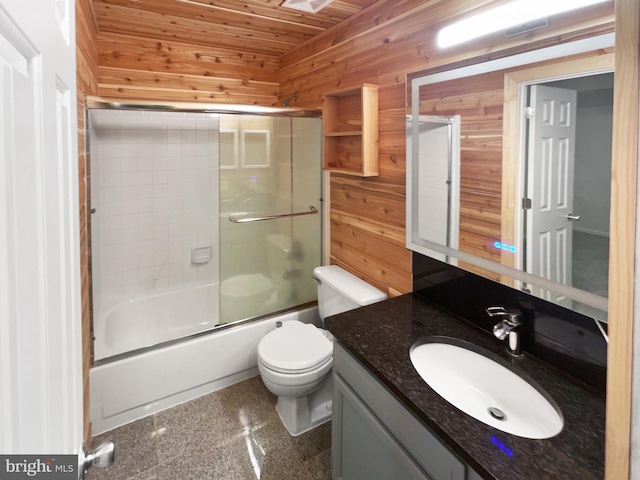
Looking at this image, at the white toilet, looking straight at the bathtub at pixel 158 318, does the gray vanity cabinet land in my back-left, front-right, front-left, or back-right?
back-left

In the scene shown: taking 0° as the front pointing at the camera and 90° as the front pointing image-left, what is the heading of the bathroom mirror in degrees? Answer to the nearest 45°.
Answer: approximately 45°

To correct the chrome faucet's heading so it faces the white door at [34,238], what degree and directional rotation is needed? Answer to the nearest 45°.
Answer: approximately 45° to its left

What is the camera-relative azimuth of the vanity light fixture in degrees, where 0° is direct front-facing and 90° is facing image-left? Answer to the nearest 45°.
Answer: approximately 45°

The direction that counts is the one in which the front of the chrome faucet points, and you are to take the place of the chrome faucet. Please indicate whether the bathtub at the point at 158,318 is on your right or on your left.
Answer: on your right
